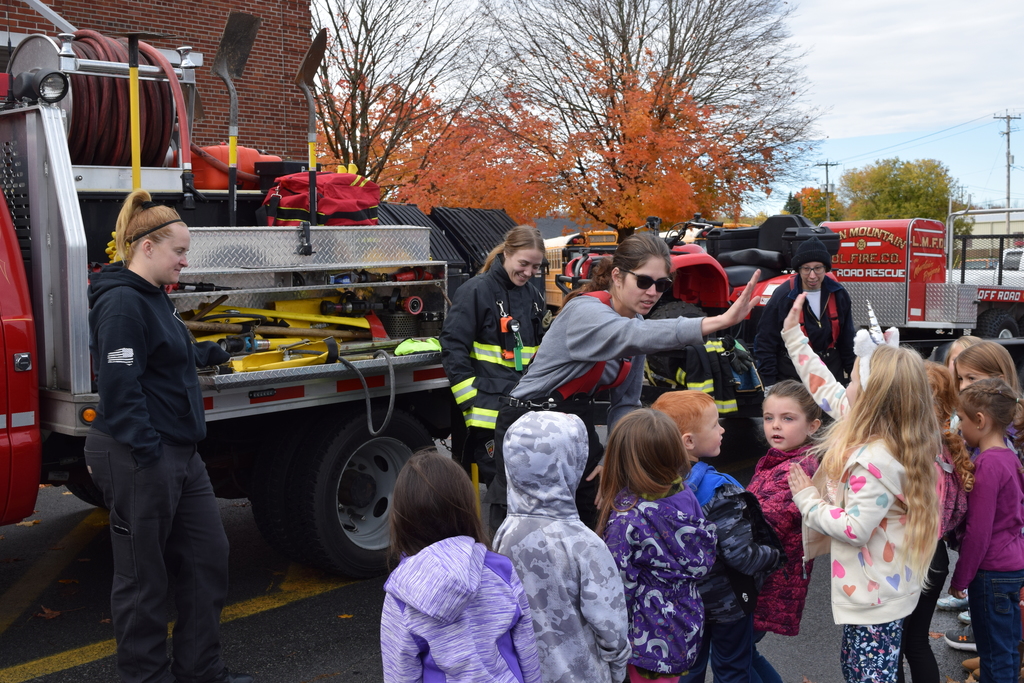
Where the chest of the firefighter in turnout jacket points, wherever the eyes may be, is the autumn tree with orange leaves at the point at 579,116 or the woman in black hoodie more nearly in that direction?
the woman in black hoodie

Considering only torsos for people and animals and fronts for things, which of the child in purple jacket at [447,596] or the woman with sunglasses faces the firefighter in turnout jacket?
the child in purple jacket

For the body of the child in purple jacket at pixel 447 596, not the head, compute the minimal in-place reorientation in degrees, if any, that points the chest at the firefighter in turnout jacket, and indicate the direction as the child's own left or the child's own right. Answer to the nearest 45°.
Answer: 0° — they already face them

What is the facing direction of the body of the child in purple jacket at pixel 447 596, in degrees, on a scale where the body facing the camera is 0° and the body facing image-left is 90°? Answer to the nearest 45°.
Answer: approximately 180°

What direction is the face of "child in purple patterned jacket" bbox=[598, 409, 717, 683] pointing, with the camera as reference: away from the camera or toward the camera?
away from the camera

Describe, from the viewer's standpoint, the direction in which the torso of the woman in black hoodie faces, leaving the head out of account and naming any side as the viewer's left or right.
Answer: facing to the right of the viewer

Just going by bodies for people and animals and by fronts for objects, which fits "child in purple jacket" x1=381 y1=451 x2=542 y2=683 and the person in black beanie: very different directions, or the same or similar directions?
very different directions

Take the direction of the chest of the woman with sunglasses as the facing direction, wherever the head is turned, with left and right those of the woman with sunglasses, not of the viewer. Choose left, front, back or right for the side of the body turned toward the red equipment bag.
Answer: back

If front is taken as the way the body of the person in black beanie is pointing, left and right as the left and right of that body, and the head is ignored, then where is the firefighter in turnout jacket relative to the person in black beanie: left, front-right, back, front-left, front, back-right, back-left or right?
front-right

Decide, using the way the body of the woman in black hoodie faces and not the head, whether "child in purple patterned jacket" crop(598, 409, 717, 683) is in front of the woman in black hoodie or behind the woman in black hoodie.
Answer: in front

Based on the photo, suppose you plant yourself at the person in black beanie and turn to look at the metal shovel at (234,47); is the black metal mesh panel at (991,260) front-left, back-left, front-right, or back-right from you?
back-right

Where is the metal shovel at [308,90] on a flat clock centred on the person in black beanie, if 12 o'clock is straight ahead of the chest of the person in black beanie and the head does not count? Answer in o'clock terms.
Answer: The metal shovel is roughly at 2 o'clock from the person in black beanie.

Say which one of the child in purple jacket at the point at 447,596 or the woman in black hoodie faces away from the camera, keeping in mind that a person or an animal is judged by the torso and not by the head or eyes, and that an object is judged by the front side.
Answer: the child in purple jacket

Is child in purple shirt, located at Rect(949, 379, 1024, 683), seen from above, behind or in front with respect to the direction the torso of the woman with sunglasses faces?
in front

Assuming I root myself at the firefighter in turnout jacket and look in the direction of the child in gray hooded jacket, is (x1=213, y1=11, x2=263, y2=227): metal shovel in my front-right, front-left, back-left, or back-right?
back-right
